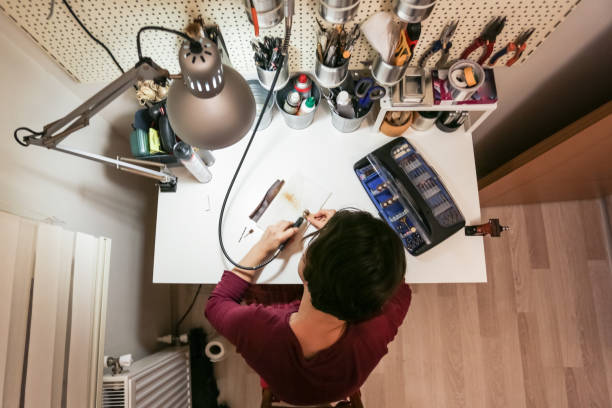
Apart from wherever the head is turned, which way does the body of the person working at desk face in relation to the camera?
away from the camera

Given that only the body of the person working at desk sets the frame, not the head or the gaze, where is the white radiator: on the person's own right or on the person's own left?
on the person's own left
